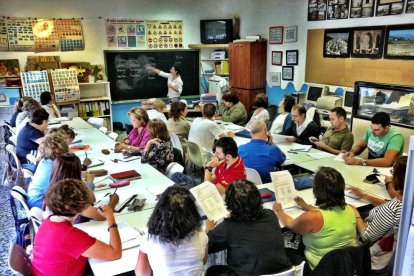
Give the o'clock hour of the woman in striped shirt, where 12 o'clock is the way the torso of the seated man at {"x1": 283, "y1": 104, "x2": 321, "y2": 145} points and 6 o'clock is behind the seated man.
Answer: The woman in striped shirt is roughly at 10 o'clock from the seated man.

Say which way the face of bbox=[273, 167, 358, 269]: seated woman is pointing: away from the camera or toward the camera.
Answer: away from the camera

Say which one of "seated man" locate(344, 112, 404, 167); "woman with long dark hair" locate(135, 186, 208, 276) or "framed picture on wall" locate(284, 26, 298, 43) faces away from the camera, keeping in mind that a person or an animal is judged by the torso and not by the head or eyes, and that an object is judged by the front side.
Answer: the woman with long dark hair

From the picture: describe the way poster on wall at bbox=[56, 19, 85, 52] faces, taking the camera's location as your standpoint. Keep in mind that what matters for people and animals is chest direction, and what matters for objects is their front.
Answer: facing the viewer

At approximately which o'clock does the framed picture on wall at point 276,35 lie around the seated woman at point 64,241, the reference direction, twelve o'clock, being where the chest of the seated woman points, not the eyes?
The framed picture on wall is roughly at 12 o'clock from the seated woman.

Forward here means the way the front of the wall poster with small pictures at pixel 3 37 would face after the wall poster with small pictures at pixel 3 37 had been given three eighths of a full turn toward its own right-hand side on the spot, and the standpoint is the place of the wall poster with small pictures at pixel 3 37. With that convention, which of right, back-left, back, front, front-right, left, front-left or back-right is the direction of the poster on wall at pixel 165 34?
back-right

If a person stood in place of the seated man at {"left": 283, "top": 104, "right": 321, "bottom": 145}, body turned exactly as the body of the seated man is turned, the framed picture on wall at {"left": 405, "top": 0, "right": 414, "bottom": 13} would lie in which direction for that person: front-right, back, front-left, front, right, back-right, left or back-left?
back

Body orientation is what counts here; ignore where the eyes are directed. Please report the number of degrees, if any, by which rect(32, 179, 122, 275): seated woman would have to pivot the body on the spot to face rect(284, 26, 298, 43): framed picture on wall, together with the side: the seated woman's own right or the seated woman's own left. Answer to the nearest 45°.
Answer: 0° — they already face it

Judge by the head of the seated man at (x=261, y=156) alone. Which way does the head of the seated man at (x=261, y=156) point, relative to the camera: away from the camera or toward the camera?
away from the camera

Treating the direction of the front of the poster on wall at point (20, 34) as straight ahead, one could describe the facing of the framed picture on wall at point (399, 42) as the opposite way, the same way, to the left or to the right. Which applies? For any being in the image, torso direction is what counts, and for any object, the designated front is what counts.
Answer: to the right

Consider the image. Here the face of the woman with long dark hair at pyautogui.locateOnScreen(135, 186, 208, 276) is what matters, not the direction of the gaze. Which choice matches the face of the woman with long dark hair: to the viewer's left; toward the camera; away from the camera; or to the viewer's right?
away from the camera

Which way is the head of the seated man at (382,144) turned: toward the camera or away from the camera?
toward the camera

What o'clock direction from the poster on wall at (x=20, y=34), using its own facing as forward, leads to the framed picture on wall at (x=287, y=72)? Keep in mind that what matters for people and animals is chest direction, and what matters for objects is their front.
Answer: The framed picture on wall is roughly at 10 o'clock from the poster on wall.

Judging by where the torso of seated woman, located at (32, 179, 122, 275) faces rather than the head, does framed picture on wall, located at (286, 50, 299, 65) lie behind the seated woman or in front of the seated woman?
in front

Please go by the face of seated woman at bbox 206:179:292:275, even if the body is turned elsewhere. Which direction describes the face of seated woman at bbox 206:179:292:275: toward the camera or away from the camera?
away from the camera

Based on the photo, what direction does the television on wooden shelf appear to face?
toward the camera

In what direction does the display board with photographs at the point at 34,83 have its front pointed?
toward the camera

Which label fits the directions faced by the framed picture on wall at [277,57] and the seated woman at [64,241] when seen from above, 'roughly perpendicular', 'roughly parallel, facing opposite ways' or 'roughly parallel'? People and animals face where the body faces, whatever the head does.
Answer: roughly parallel, facing opposite ways

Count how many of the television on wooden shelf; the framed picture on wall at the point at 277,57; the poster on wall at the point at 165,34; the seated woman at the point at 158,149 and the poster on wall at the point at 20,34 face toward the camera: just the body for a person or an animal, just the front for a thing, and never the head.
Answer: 4
